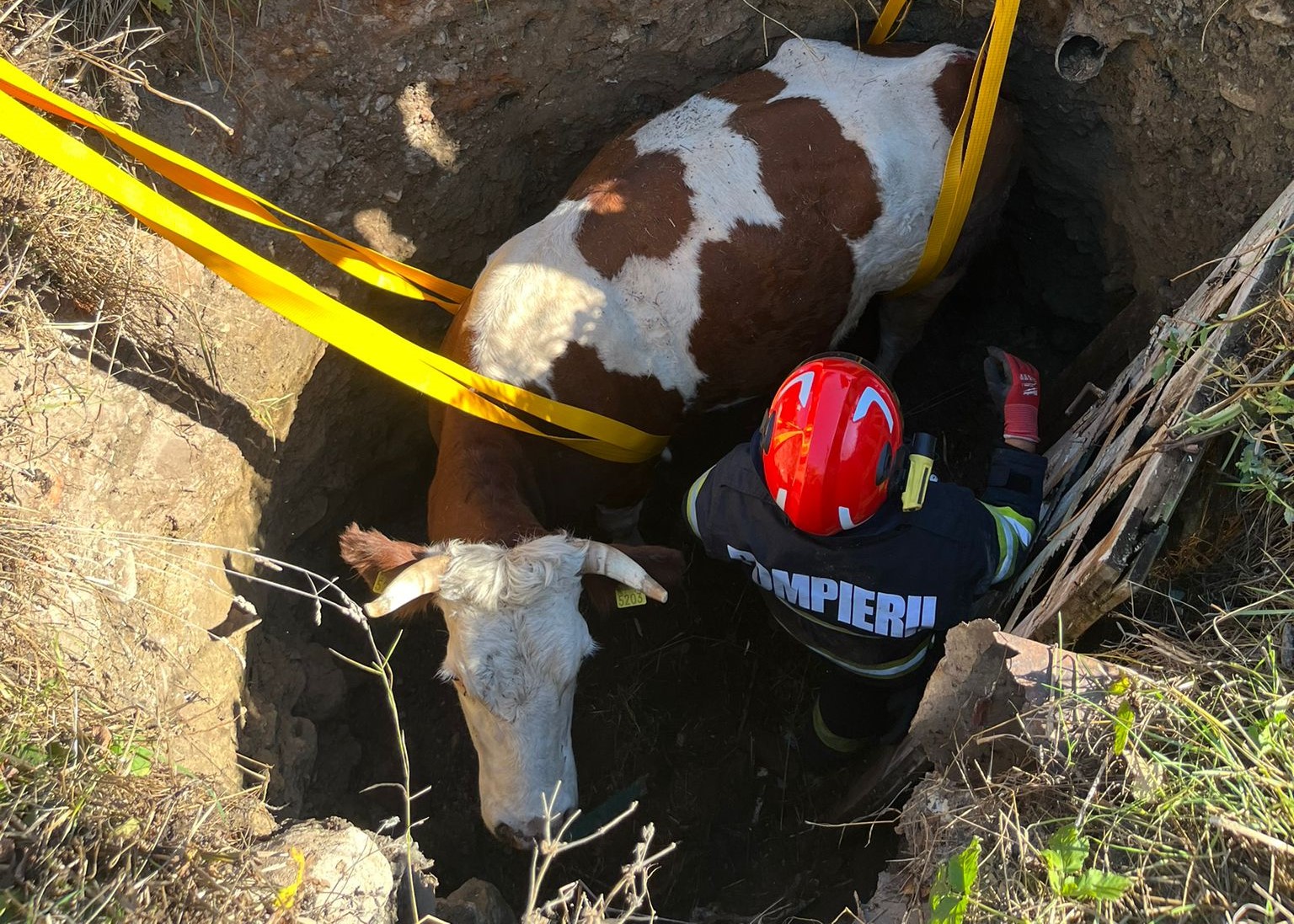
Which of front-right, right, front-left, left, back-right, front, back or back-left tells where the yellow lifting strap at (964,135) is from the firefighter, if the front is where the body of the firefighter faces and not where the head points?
front

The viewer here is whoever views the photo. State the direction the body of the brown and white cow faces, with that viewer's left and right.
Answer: facing the viewer and to the left of the viewer

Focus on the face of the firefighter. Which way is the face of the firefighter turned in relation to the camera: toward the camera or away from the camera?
away from the camera

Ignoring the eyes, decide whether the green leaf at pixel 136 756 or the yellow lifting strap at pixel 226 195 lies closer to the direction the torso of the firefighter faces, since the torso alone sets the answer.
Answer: the yellow lifting strap

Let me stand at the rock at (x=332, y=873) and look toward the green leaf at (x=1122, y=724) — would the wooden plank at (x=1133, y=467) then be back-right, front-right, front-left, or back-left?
front-left

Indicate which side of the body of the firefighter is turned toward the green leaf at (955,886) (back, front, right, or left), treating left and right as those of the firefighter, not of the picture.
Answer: back

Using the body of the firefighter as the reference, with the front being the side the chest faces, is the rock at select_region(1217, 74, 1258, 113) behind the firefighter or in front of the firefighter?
in front

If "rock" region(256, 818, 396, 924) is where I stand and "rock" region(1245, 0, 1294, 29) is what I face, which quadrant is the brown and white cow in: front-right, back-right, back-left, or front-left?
front-left

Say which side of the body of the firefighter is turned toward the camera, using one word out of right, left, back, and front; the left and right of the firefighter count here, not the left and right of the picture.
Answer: back

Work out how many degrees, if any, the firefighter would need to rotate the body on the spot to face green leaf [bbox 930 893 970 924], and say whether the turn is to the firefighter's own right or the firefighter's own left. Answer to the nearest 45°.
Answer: approximately 180°

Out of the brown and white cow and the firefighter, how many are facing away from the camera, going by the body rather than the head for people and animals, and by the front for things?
1

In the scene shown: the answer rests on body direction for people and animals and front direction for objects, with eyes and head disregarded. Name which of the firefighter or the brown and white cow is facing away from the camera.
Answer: the firefighter

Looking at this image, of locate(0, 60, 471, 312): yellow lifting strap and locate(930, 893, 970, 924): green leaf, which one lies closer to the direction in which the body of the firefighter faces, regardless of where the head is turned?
the yellow lifting strap
